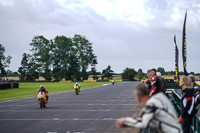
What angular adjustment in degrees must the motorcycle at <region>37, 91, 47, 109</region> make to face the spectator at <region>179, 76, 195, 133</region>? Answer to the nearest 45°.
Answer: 0° — it already faces them

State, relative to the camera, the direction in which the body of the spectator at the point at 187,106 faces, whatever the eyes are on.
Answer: to the viewer's left

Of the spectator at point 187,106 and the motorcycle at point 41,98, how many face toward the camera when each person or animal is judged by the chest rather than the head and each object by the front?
1

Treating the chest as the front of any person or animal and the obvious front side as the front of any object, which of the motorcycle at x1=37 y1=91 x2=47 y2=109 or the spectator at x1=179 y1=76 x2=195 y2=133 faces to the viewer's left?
the spectator

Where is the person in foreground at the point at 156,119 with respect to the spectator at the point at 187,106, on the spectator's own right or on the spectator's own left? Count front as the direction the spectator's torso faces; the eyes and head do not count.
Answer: on the spectator's own left

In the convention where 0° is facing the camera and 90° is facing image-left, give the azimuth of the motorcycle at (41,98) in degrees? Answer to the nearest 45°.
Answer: approximately 0°

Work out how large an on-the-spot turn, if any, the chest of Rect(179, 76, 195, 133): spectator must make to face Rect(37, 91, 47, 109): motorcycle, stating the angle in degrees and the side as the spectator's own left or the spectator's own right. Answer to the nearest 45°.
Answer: approximately 45° to the spectator's own right

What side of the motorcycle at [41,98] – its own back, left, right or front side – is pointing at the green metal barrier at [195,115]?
front

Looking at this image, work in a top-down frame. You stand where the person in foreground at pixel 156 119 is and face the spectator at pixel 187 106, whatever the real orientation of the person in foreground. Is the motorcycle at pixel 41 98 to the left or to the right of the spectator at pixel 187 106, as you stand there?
left

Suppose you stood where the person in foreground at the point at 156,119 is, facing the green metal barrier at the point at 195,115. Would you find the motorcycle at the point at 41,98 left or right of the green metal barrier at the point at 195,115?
left

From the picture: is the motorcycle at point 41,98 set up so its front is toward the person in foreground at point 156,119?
yes
